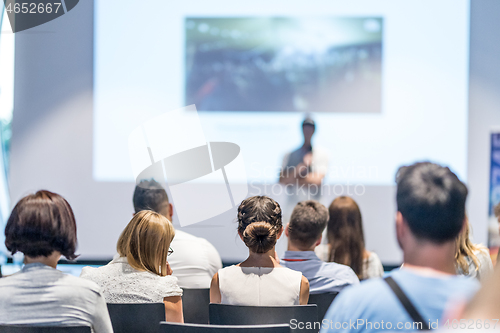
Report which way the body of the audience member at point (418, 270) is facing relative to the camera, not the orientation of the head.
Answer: away from the camera

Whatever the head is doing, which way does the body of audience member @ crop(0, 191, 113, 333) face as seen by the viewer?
away from the camera

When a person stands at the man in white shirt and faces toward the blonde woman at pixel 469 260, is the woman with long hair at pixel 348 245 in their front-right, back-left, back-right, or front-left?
front-left

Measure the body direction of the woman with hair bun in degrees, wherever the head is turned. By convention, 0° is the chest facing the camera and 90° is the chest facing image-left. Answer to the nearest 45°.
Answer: approximately 180°

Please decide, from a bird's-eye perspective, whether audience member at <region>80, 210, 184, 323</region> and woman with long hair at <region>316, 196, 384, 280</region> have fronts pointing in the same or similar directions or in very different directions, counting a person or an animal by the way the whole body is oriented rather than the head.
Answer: same or similar directions

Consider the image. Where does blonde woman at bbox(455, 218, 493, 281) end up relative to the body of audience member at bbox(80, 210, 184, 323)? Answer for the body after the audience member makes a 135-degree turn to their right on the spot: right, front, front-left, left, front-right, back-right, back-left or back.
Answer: left

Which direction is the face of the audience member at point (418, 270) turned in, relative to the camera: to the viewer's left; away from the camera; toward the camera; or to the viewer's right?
away from the camera

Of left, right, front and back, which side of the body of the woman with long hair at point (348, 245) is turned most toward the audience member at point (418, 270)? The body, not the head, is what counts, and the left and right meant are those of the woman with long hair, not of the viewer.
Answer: back

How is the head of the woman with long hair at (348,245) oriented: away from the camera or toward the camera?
away from the camera

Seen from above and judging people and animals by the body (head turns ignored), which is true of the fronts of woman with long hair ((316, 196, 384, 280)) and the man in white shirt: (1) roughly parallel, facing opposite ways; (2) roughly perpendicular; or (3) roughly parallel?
roughly parallel

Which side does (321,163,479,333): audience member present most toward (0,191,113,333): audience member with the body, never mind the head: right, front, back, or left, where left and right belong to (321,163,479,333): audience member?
left

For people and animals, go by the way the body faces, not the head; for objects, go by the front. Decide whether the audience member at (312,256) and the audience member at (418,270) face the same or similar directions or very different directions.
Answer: same or similar directions

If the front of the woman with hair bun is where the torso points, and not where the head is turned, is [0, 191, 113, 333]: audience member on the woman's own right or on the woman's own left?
on the woman's own left

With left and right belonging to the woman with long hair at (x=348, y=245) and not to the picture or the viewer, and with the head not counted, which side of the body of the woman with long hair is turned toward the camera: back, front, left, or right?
back

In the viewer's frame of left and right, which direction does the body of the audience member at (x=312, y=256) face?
facing away from the viewer

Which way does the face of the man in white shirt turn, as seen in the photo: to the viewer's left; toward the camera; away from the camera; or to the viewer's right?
away from the camera
